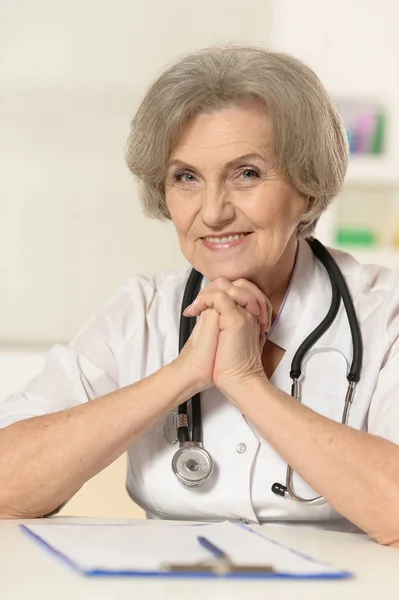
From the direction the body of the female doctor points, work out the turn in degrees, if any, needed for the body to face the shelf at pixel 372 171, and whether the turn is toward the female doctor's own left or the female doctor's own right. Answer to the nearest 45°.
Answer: approximately 180°

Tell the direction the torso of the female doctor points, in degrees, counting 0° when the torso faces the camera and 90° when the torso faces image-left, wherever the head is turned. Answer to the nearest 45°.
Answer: approximately 0°
